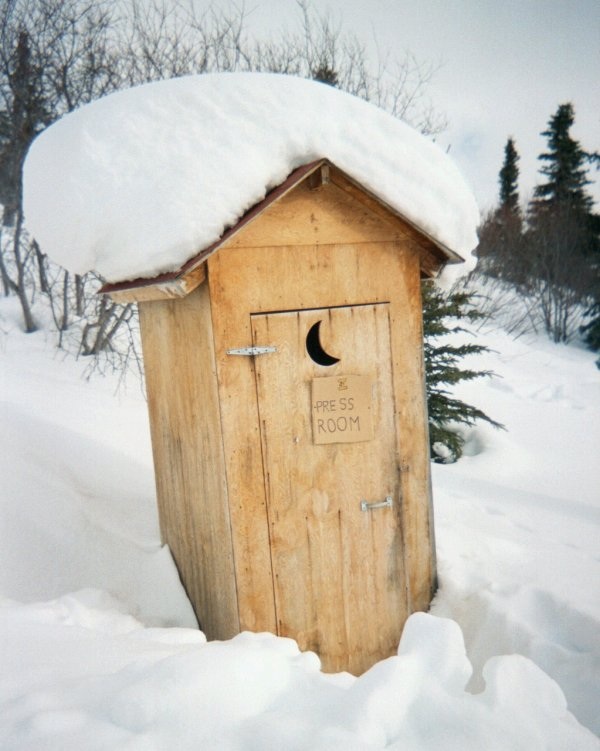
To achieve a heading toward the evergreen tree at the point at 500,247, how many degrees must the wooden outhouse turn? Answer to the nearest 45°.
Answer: approximately 135° to its left

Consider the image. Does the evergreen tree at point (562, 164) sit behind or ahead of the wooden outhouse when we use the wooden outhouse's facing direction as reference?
behind

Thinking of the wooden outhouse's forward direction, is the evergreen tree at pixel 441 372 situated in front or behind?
behind

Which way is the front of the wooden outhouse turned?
toward the camera
